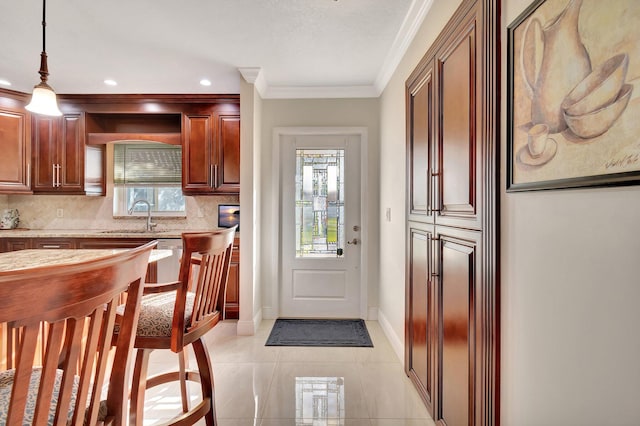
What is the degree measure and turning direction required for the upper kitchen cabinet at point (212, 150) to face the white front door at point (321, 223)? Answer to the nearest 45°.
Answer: approximately 90° to its left

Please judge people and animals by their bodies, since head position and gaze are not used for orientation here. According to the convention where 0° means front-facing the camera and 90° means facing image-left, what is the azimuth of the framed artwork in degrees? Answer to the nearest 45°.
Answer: approximately 45°

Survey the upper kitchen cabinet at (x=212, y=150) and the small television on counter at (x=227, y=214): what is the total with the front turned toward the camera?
2

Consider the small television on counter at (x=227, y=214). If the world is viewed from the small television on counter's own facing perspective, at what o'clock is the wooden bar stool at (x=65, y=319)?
The wooden bar stool is roughly at 12 o'clock from the small television on counter.

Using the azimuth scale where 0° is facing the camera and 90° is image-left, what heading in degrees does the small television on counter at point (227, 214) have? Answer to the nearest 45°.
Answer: approximately 0°

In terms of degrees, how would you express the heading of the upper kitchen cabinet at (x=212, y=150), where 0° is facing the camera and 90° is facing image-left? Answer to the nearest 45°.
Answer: approximately 0°

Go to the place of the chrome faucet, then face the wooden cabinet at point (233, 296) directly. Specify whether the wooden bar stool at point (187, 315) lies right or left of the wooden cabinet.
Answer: right

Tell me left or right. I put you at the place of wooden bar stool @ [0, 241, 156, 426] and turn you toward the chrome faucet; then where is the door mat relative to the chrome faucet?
right

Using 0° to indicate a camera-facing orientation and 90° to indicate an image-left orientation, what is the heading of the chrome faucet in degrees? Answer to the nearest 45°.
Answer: approximately 45°

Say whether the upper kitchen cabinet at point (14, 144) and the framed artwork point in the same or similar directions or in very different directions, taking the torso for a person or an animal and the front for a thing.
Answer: very different directions
